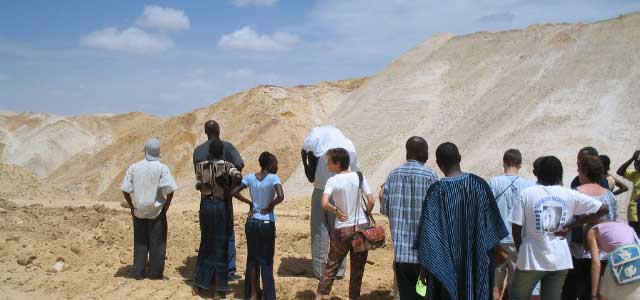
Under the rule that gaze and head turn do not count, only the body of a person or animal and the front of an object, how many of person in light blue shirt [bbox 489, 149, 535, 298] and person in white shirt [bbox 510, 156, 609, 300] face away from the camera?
2

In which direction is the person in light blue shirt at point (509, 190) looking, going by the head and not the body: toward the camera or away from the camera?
away from the camera

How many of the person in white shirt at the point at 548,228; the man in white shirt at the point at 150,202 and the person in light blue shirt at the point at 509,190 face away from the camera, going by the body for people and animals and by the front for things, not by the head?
3

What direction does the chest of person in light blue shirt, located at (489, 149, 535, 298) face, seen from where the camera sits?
away from the camera

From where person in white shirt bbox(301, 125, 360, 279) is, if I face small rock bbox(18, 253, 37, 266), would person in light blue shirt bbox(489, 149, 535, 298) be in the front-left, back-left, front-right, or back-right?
back-left

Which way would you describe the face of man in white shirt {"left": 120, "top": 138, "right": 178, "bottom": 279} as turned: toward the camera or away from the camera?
away from the camera

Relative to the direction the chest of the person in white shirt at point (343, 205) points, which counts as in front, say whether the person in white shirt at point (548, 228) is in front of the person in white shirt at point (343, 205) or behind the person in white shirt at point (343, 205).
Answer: behind

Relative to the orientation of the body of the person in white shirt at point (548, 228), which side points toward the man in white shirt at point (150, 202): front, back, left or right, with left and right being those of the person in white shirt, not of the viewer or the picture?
left

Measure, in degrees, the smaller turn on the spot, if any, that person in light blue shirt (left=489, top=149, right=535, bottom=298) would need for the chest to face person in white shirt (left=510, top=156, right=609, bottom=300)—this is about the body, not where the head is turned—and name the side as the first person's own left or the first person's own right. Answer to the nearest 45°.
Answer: approximately 180°

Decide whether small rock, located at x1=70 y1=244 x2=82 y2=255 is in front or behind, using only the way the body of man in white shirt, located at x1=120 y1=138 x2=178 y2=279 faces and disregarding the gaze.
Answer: in front

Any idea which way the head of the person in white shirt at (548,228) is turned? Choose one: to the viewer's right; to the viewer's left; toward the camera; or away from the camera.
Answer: away from the camera

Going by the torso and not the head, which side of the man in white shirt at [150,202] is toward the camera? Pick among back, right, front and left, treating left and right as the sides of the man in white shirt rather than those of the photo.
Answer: back

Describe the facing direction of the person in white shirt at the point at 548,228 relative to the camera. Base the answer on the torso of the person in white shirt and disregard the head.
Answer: away from the camera
